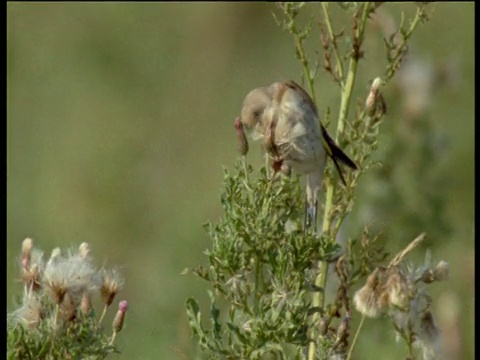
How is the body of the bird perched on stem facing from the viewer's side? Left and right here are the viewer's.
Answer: facing the viewer and to the left of the viewer

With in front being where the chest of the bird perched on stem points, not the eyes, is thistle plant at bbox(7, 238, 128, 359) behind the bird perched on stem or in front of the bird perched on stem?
in front
